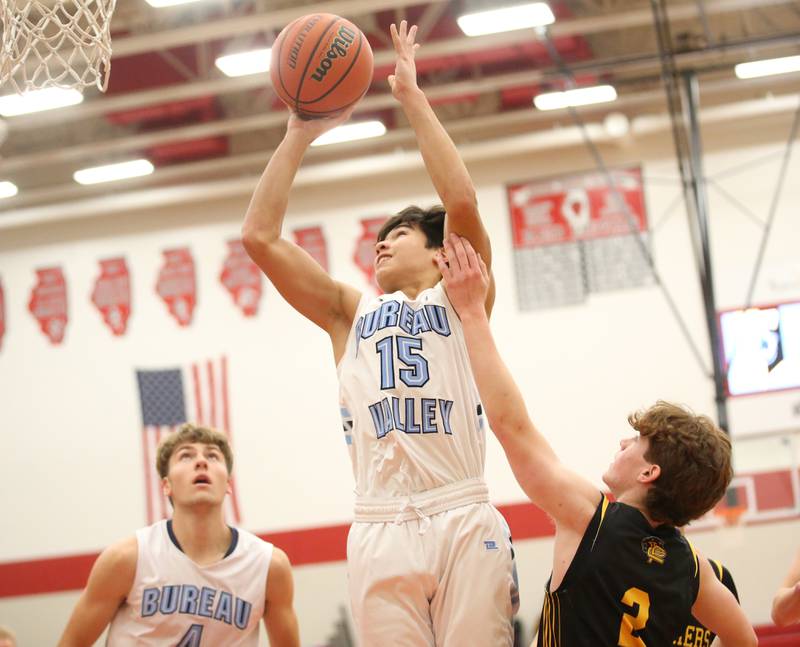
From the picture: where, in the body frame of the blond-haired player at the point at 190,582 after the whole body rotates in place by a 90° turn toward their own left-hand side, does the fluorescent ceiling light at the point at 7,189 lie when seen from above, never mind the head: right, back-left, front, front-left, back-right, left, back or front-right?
left

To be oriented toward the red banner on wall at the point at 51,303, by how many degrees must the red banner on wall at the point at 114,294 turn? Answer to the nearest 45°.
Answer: approximately 135° to its right

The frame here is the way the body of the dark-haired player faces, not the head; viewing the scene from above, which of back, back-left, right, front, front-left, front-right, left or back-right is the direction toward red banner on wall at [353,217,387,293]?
back

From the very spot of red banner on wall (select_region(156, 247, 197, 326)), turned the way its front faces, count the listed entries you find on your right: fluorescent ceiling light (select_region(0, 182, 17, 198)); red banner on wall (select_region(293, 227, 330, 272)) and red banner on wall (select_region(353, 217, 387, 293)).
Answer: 1

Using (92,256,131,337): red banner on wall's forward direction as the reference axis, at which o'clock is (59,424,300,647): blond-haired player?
The blond-haired player is roughly at 12 o'clock from the red banner on wall.

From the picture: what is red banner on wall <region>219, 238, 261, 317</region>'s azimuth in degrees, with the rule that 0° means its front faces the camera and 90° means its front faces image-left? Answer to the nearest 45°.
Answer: approximately 0°

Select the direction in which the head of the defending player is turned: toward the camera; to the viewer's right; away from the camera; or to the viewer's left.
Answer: to the viewer's left

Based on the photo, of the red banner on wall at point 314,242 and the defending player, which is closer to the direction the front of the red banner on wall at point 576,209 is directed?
the defending player

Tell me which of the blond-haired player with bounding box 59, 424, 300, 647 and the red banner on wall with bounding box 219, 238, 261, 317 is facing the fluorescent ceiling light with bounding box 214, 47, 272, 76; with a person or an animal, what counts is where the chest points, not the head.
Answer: the red banner on wall
